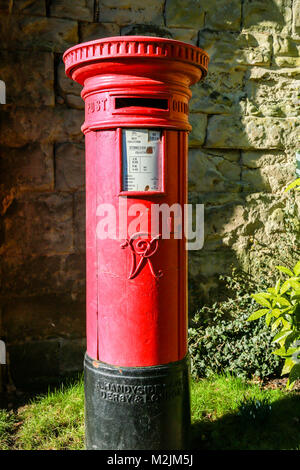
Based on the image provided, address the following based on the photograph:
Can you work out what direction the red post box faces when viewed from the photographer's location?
facing the viewer

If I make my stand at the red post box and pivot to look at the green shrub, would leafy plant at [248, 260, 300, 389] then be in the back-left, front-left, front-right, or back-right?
front-right

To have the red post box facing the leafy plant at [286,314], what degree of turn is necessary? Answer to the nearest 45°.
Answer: approximately 135° to its left

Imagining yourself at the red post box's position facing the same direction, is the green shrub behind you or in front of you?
behind
